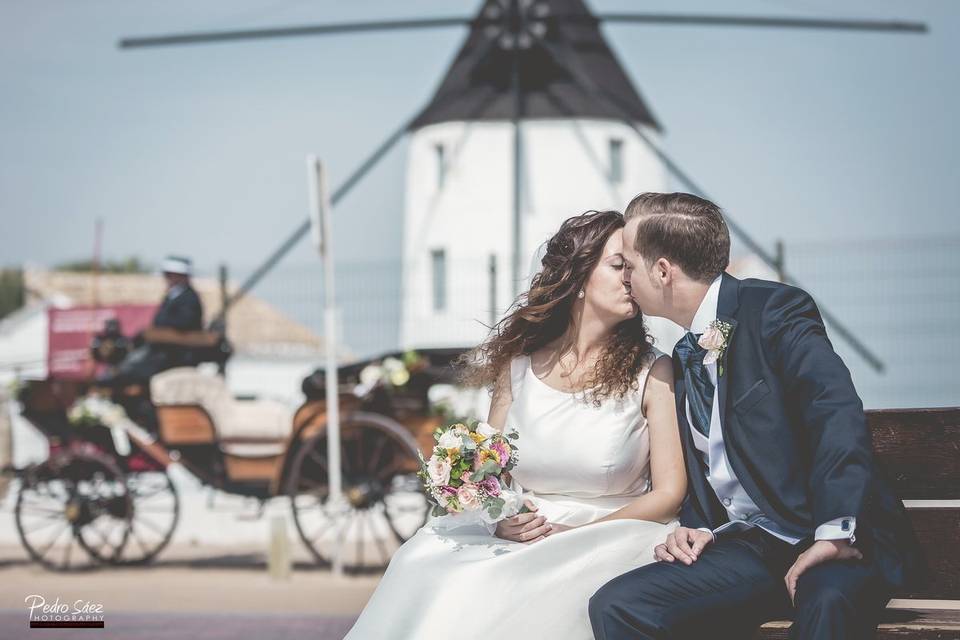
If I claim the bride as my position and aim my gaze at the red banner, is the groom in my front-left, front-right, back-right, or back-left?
back-right

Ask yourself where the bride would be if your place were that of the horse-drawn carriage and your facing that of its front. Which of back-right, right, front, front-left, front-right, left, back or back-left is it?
left

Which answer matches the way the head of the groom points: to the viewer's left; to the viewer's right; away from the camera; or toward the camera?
to the viewer's left

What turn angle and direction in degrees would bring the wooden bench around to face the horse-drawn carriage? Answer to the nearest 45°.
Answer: approximately 135° to its right

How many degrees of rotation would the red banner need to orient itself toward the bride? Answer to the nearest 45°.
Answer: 0° — it already faces them

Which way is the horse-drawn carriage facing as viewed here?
to the viewer's left

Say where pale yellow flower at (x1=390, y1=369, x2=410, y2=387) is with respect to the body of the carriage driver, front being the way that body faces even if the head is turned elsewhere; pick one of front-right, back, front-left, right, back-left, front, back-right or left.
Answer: back-left

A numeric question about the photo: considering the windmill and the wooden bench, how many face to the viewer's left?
0

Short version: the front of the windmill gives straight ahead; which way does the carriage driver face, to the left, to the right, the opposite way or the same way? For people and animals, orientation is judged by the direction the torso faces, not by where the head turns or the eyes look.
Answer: to the right

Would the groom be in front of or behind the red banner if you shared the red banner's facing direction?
in front

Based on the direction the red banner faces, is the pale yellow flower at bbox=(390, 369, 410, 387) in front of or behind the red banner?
in front

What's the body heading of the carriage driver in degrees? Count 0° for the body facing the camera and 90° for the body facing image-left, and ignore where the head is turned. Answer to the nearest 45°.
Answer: approximately 90°

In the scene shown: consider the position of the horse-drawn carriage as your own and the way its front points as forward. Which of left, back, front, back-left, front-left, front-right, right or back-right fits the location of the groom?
left

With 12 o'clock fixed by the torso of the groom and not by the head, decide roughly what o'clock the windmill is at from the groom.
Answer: The windmill is roughly at 4 o'clock from the groom.
